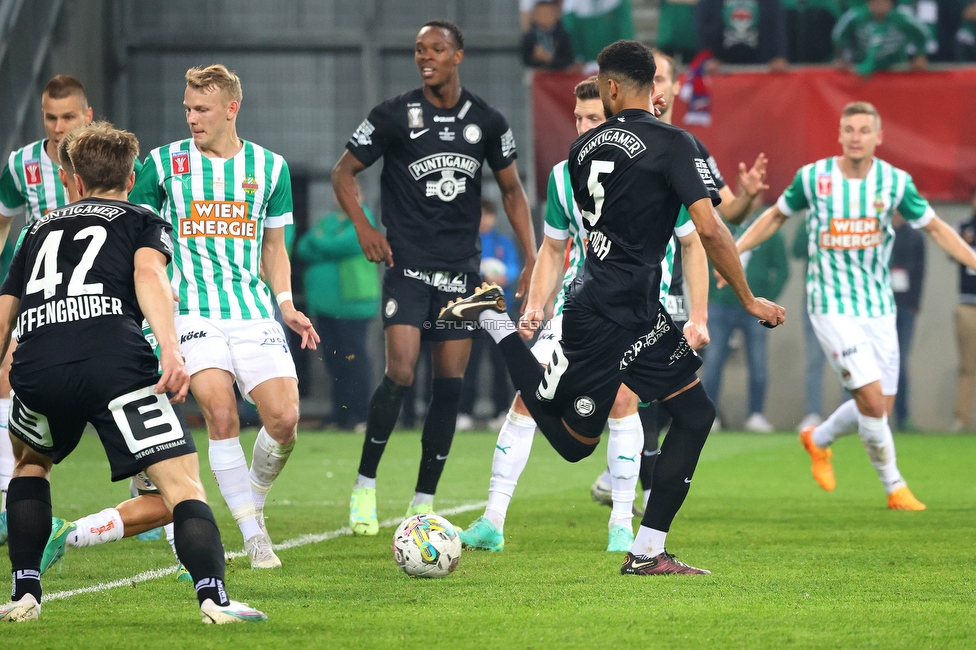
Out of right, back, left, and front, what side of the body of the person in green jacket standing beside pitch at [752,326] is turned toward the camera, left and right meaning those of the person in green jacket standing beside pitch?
front

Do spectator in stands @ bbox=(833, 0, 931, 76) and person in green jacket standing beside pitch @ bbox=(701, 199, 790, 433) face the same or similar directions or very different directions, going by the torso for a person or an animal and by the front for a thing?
same or similar directions

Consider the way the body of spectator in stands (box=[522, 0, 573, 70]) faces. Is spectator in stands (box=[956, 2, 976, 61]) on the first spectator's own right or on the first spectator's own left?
on the first spectator's own left

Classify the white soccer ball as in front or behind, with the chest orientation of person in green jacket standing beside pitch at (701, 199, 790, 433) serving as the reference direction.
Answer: in front

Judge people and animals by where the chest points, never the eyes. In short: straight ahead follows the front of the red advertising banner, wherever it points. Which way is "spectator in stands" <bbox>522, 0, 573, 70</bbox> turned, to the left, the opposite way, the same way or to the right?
the same way

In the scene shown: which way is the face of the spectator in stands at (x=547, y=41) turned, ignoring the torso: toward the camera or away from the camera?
toward the camera

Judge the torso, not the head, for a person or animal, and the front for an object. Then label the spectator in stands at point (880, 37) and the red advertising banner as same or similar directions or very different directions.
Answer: same or similar directions

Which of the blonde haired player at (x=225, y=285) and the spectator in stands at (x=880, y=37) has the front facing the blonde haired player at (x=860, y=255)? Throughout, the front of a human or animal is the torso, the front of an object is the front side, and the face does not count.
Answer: the spectator in stands

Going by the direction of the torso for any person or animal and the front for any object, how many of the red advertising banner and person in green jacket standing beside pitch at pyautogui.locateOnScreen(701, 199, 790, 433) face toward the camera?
2

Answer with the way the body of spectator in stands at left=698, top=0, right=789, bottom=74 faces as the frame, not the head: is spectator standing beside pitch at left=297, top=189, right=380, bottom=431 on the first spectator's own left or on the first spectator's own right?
on the first spectator's own right

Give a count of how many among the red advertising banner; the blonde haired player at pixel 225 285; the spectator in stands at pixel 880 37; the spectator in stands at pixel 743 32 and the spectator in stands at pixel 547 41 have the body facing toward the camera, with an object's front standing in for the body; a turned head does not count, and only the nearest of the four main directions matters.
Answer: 5

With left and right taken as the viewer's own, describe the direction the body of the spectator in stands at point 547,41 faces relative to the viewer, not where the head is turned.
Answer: facing the viewer

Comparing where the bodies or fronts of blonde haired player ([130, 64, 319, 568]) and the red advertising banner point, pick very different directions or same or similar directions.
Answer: same or similar directions

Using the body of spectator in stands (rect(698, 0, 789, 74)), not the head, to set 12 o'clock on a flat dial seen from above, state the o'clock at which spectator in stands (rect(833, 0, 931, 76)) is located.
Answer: spectator in stands (rect(833, 0, 931, 76)) is roughly at 9 o'clock from spectator in stands (rect(698, 0, 789, 74)).
